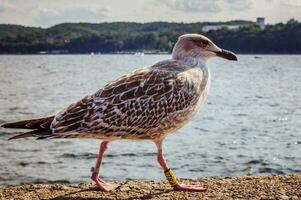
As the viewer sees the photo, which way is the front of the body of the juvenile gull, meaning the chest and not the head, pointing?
to the viewer's right
